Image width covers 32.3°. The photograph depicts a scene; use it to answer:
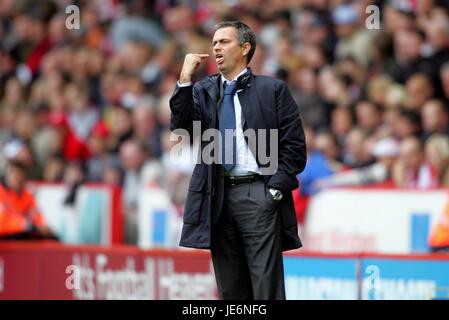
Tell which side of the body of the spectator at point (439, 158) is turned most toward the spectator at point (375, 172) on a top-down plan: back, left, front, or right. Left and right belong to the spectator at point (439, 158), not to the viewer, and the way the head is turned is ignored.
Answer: right

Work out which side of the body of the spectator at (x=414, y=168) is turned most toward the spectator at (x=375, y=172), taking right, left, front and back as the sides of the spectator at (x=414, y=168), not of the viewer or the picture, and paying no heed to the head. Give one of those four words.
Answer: right

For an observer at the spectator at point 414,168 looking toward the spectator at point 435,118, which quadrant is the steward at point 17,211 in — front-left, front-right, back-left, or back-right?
back-left

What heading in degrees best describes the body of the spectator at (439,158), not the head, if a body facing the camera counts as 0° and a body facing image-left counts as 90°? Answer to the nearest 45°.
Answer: approximately 45°

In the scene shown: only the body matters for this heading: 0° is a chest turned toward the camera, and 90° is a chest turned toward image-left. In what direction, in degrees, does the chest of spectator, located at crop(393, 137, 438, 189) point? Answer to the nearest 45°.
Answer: approximately 45°
